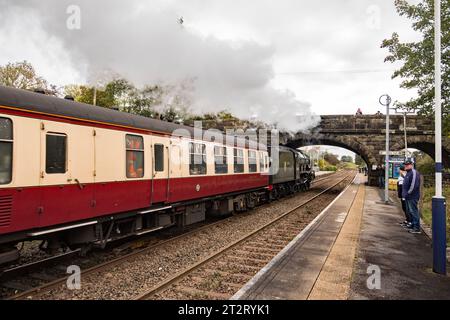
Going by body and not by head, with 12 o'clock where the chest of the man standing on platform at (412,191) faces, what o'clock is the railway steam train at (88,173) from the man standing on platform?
The railway steam train is roughly at 12 o'clock from the man standing on platform.

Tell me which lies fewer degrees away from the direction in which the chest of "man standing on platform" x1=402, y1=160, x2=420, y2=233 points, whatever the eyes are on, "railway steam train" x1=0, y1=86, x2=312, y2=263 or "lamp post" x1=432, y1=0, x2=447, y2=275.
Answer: the railway steam train

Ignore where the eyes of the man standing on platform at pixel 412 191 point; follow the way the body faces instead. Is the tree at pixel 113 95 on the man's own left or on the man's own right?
on the man's own right

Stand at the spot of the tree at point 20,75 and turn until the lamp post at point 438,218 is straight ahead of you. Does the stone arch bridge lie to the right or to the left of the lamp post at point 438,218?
left

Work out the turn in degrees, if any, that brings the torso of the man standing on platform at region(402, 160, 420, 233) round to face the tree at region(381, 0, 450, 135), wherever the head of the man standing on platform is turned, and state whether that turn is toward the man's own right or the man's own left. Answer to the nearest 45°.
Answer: approximately 135° to the man's own right

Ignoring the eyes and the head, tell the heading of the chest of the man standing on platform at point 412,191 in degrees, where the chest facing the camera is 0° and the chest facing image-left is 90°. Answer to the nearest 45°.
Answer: approximately 45°

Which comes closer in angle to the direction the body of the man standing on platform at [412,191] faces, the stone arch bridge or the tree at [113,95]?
the tree

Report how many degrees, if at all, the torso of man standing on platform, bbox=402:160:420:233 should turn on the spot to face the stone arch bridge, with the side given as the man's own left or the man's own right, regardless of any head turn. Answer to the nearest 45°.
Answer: approximately 135° to the man's own right

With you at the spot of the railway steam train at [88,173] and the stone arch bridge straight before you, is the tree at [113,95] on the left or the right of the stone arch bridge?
left
